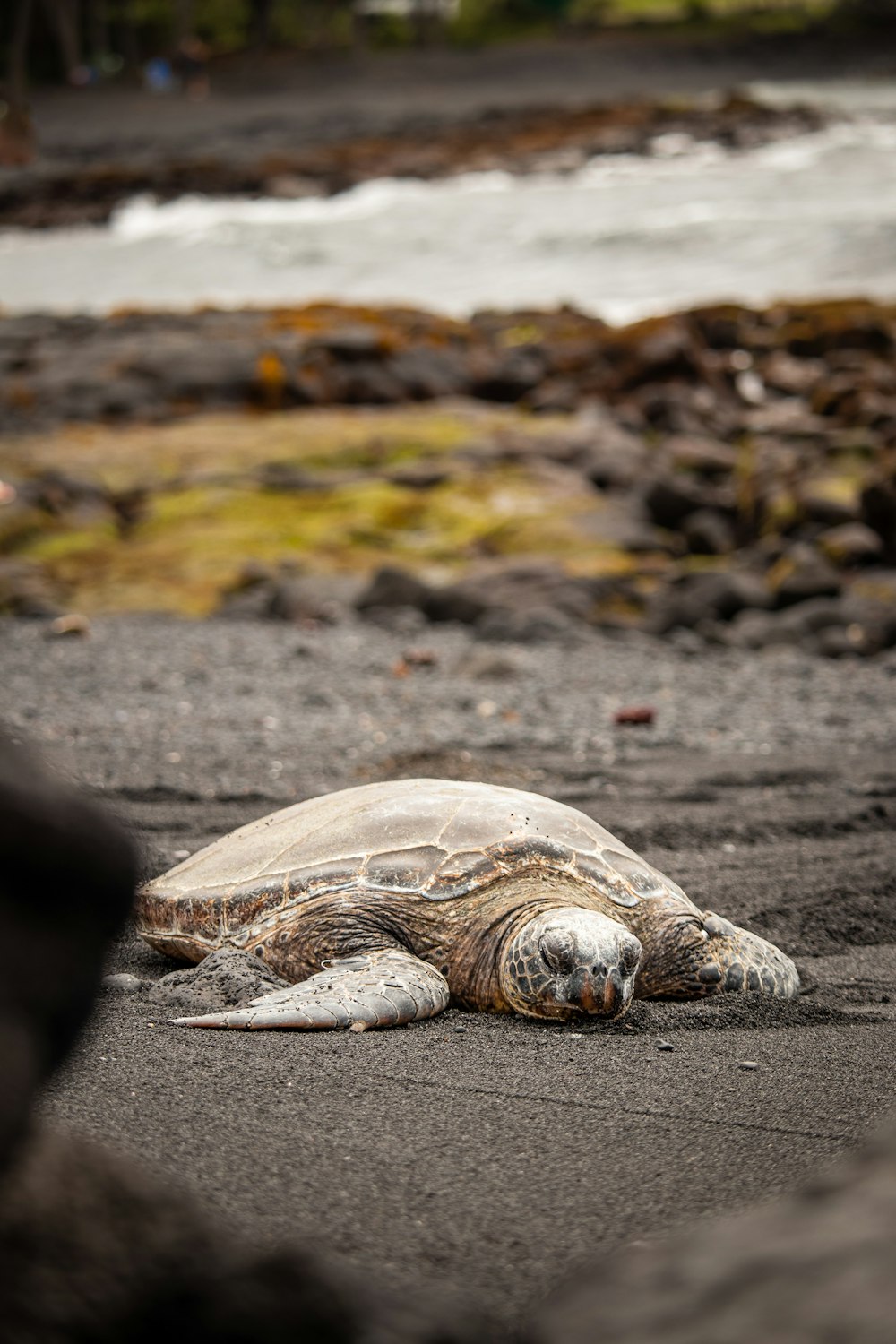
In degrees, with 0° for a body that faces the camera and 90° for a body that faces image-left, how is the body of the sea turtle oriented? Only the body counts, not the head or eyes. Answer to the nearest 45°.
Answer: approximately 315°

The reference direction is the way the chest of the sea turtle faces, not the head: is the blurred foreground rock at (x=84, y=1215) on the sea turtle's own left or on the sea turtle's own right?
on the sea turtle's own right

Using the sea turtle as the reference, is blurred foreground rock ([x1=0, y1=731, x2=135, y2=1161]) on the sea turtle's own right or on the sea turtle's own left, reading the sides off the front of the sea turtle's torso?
on the sea turtle's own right

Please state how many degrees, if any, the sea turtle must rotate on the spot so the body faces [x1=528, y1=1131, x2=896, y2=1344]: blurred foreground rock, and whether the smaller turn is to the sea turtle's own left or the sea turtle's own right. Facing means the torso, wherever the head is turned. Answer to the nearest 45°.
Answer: approximately 45° to the sea turtle's own right

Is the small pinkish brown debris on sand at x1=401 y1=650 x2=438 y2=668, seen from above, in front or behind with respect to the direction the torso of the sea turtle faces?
behind
